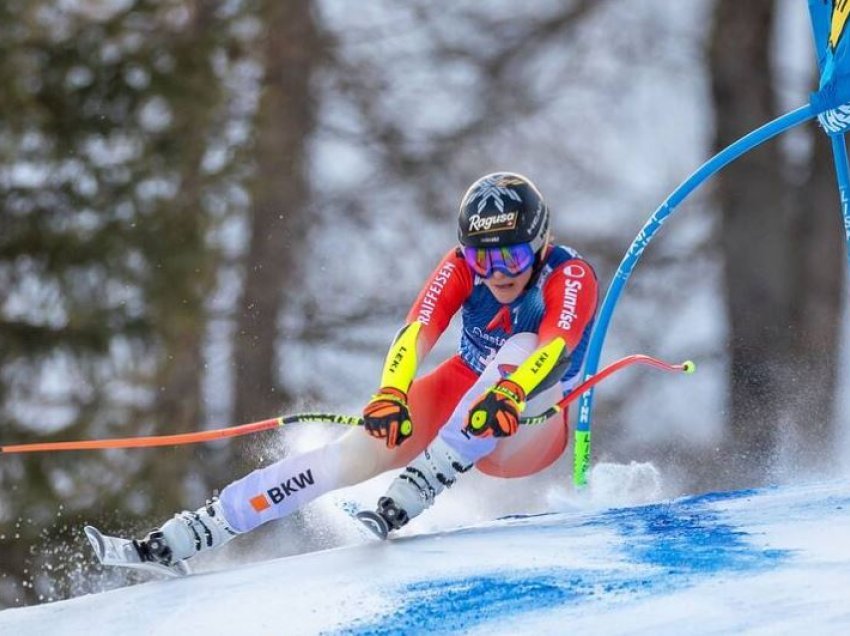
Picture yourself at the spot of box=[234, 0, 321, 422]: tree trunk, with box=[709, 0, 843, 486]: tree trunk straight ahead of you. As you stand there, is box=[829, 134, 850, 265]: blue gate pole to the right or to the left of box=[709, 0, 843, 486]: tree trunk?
right

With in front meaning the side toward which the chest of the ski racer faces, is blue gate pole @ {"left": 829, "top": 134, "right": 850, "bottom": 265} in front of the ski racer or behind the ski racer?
behind

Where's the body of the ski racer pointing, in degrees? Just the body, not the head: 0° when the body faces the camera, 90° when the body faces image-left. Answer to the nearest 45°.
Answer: approximately 45°

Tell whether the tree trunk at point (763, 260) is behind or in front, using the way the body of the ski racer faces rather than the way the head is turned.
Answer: behind

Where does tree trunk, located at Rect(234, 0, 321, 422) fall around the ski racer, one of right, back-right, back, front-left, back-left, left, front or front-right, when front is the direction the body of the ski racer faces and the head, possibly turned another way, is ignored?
back-right
